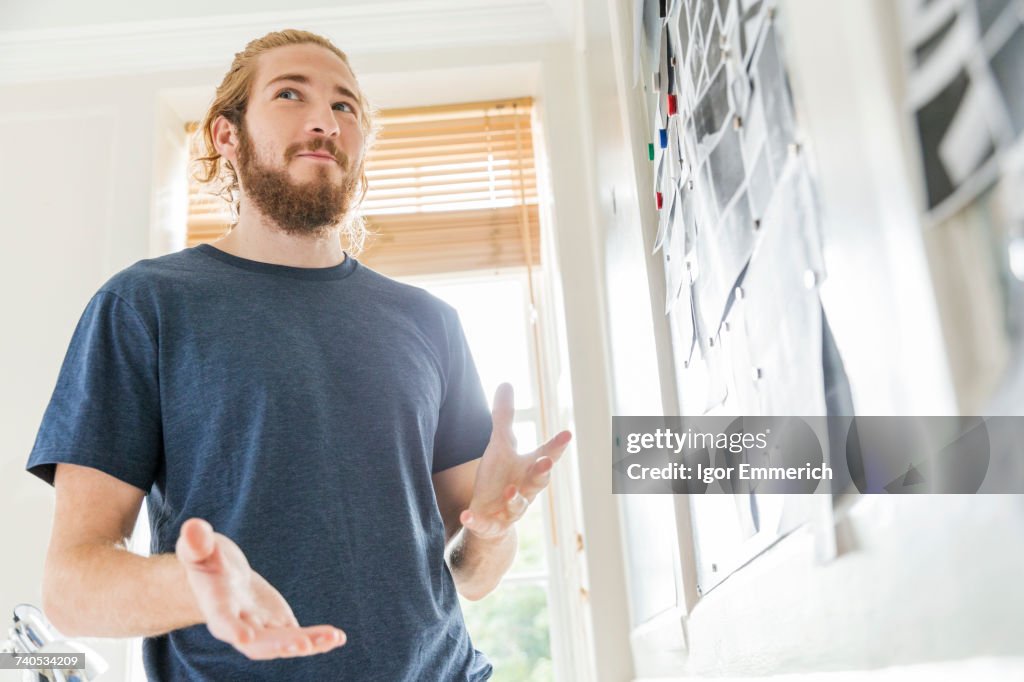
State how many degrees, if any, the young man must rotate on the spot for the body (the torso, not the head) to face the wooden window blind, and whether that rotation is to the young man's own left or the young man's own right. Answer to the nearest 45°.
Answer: approximately 135° to the young man's own left

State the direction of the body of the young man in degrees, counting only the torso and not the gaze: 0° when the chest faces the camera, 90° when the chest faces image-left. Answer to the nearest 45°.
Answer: approximately 315°

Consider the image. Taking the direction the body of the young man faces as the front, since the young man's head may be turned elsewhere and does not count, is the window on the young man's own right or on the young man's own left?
on the young man's own left
